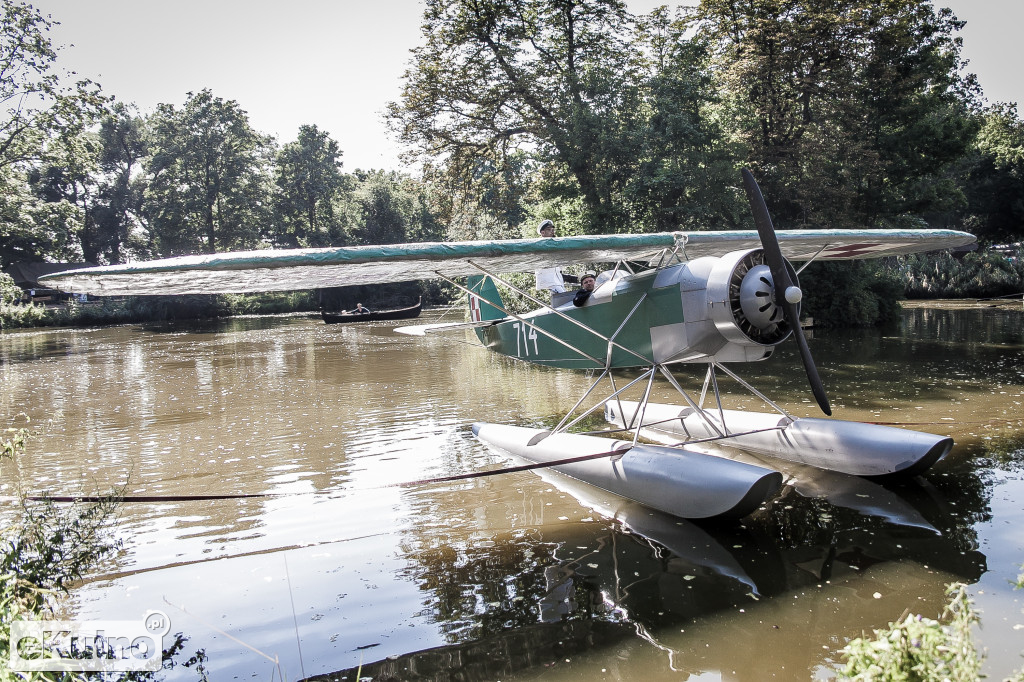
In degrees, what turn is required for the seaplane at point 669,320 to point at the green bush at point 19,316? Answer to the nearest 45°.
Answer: approximately 180°

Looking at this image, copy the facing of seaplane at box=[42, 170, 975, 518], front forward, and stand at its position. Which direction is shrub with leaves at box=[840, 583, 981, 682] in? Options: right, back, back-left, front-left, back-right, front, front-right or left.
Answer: front-right

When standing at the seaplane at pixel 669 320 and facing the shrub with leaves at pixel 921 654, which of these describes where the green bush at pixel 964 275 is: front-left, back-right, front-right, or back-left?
back-left

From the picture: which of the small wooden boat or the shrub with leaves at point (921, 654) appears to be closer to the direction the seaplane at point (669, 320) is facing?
the shrub with leaves

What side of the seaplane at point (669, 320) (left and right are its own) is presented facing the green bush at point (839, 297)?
left

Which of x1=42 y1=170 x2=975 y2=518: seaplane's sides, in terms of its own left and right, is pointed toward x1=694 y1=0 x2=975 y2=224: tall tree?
left

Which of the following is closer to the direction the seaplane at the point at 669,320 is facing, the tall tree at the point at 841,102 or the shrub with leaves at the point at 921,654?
the shrub with leaves

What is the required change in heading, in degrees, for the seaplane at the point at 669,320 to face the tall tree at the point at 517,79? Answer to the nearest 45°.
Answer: approximately 135° to its left

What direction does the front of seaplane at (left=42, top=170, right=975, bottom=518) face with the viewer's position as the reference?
facing the viewer and to the right of the viewer

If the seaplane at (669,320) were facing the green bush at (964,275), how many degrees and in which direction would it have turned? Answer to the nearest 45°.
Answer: approximately 90° to its left
